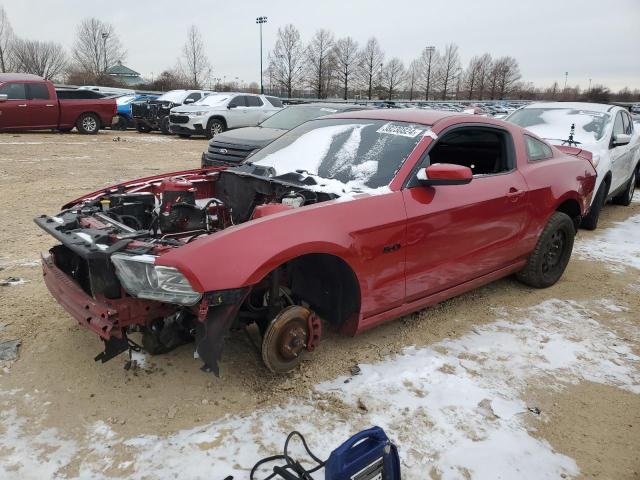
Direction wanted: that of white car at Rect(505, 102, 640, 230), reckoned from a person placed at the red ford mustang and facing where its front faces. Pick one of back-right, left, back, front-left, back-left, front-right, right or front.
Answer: back

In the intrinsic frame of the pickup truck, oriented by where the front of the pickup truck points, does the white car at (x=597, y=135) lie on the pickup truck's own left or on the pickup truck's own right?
on the pickup truck's own left

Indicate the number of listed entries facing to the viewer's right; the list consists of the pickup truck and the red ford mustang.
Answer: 0

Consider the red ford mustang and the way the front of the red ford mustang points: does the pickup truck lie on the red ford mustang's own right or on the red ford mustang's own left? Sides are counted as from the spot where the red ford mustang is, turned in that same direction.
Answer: on the red ford mustang's own right

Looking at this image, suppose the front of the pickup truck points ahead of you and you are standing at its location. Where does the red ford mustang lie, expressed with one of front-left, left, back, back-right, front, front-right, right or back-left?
left

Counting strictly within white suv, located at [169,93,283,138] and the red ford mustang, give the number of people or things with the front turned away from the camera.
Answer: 0

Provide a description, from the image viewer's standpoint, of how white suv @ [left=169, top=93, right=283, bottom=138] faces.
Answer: facing the viewer and to the left of the viewer

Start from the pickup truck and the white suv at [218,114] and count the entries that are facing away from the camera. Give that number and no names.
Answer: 0

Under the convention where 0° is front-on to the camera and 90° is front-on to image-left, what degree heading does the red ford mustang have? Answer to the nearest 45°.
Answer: approximately 45°

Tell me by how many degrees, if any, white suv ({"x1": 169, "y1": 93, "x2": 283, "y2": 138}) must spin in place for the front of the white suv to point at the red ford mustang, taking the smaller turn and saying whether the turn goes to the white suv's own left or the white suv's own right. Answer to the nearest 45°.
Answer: approximately 45° to the white suv's own left

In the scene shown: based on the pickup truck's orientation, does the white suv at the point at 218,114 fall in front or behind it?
behind

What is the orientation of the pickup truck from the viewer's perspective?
to the viewer's left
